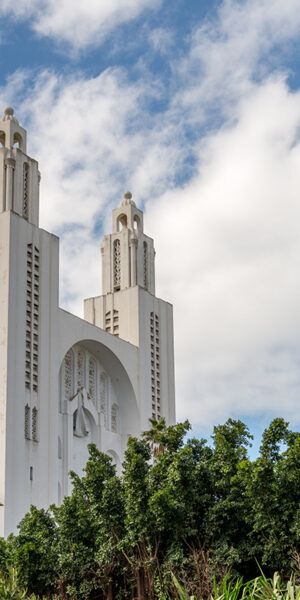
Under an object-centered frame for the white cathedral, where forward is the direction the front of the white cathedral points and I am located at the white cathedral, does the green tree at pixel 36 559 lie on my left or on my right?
on my right
